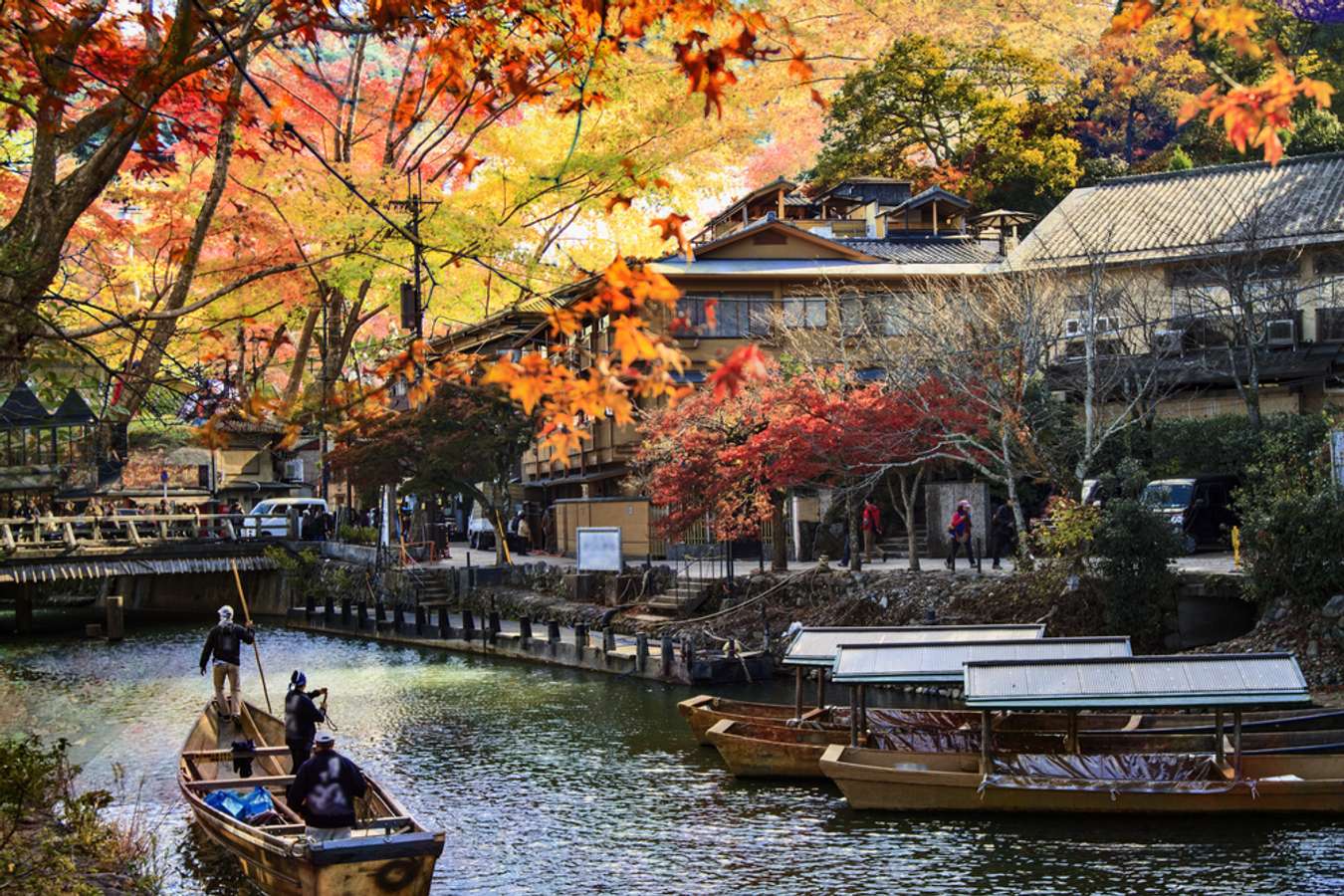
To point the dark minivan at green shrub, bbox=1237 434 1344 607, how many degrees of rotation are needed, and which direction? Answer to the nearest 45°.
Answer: approximately 45° to its left

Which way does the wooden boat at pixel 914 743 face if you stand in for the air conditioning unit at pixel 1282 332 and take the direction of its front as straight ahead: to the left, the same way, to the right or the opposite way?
to the right

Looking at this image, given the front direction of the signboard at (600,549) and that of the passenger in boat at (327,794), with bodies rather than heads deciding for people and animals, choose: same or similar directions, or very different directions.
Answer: very different directions

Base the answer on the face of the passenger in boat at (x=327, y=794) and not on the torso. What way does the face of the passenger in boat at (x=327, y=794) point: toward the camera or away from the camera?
away from the camera

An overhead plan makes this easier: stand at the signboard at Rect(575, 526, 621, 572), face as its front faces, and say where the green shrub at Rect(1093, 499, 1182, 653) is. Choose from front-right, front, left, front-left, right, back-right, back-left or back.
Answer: front-left

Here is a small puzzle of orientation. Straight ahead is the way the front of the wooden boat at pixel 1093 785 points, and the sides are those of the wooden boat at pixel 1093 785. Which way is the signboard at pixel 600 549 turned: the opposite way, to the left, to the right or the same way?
to the left

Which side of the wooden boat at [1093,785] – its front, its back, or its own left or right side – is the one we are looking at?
left

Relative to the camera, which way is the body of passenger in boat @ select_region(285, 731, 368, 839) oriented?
away from the camera

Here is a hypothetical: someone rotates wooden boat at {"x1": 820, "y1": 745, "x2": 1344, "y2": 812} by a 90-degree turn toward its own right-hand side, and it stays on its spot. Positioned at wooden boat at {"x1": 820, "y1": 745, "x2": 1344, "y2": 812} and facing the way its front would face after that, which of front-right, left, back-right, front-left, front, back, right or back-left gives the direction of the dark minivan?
front

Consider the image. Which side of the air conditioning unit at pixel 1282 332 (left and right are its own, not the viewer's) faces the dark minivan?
front

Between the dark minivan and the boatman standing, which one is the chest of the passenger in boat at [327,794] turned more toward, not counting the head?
the boatman standing

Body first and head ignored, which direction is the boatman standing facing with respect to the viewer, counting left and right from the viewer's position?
facing away from the viewer

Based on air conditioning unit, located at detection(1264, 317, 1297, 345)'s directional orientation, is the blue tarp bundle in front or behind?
in front

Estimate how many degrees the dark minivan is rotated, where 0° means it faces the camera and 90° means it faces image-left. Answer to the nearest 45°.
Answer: approximately 45°

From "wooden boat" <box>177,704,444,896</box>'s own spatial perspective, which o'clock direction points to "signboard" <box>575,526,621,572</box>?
The signboard is roughly at 2 o'clock from the wooden boat.
